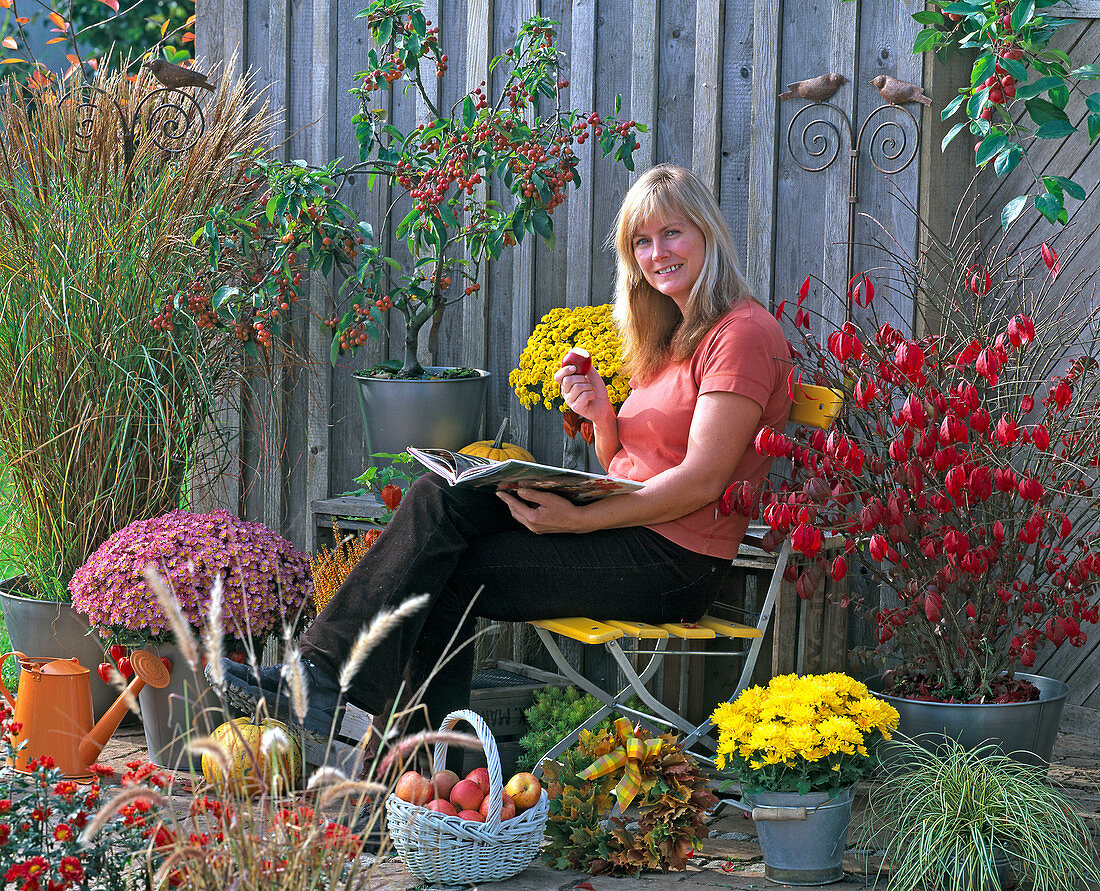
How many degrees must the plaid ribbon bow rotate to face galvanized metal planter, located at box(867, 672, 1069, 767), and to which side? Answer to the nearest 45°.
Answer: approximately 90° to its left

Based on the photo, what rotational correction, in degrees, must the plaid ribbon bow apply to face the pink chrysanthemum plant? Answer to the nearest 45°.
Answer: approximately 135° to its right

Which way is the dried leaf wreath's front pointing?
toward the camera

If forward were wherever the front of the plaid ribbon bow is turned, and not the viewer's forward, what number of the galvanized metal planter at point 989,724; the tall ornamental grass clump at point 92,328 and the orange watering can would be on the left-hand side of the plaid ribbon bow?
1

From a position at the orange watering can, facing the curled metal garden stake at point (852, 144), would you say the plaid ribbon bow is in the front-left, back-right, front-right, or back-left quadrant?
front-right

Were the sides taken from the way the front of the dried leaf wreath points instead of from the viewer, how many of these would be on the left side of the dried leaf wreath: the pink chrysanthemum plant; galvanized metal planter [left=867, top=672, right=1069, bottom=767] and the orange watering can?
1

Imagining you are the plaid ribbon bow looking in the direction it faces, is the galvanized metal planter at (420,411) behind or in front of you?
behind
